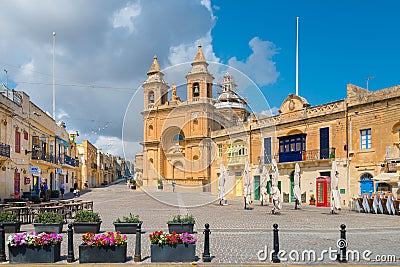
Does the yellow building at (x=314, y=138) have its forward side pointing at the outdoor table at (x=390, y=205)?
no

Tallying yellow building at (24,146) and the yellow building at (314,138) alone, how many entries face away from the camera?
0

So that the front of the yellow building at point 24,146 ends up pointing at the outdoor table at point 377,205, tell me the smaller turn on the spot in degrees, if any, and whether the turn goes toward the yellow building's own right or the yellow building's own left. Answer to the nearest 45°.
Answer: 0° — it already faces it

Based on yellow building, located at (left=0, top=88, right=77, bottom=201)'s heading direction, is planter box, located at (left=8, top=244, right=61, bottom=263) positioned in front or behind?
in front

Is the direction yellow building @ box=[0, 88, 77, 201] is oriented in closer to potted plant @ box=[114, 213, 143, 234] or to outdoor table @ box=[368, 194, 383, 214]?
the outdoor table

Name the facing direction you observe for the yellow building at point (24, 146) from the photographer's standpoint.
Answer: facing the viewer and to the right of the viewer

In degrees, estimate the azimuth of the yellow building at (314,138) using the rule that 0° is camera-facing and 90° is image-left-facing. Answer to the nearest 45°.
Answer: approximately 45°

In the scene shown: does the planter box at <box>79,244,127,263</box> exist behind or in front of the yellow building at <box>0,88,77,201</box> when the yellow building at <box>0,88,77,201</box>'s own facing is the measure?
in front

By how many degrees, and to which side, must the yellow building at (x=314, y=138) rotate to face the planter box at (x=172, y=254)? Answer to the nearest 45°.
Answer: approximately 45° to its left

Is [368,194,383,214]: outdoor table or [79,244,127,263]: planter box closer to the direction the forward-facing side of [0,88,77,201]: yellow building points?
the outdoor table

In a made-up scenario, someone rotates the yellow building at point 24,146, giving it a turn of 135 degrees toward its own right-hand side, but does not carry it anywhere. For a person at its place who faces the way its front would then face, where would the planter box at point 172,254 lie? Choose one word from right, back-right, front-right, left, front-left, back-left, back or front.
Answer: left

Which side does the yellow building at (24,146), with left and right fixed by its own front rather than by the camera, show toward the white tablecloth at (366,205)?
front
